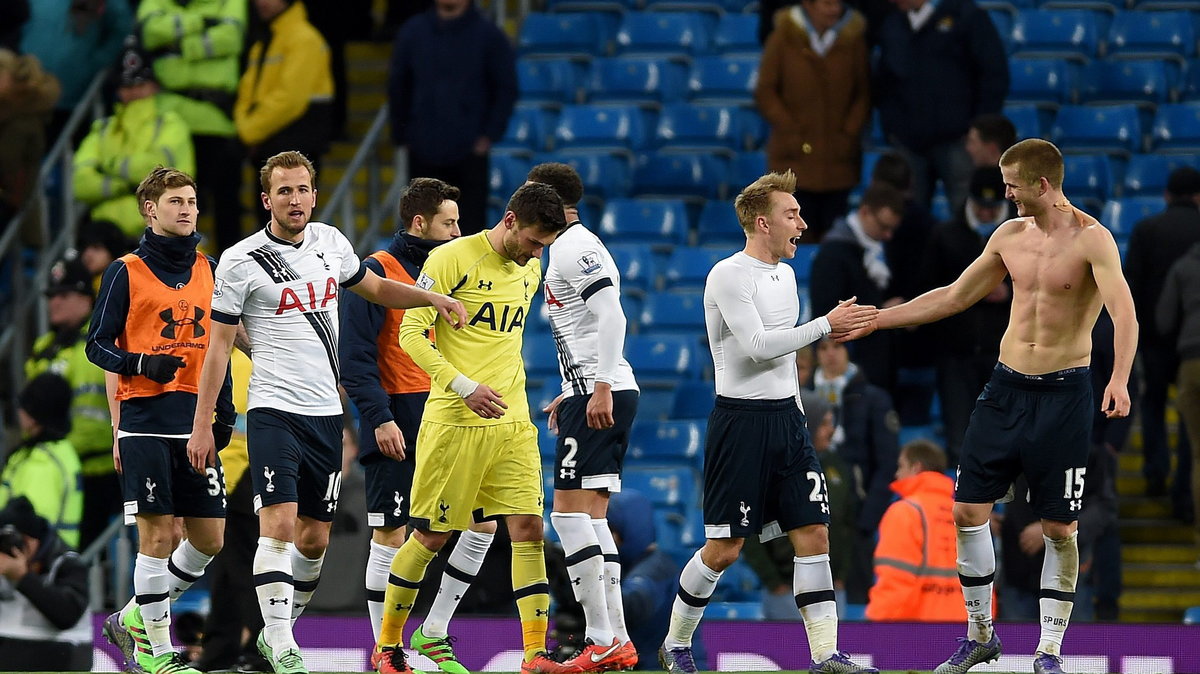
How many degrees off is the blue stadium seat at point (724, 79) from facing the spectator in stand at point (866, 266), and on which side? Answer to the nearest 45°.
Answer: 0° — it already faces them

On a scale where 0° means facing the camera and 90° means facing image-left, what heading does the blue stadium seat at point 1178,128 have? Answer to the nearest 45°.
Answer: approximately 0°

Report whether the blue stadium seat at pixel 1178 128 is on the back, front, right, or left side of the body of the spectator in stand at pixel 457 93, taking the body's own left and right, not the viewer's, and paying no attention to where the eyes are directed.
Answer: left

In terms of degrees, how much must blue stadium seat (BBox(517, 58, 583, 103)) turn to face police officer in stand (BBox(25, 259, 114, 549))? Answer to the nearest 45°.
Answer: approximately 45° to its right

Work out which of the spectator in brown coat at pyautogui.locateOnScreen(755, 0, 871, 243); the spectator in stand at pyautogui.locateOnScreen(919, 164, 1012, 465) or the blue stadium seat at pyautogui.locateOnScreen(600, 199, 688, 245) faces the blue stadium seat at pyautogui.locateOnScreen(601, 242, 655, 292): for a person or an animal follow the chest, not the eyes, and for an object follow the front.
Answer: the blue stadium seat at pyautogui.locateOnScreen(600, 199, 688, 245)

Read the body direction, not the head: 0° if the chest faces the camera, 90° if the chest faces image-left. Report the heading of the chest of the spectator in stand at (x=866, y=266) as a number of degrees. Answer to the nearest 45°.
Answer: approximately 315°

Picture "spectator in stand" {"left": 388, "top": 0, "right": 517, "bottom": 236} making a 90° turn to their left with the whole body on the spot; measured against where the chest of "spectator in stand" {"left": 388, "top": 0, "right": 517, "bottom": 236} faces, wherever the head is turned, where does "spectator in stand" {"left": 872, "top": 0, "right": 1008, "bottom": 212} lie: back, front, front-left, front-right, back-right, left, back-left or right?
front

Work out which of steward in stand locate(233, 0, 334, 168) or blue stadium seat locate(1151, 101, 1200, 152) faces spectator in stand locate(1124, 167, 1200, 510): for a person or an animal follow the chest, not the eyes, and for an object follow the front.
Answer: the blue stadium seat

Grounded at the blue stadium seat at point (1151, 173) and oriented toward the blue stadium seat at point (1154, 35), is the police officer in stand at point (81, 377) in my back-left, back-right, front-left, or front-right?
back-left

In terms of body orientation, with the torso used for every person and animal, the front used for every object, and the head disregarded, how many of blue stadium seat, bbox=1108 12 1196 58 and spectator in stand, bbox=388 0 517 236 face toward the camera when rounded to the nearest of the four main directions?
2

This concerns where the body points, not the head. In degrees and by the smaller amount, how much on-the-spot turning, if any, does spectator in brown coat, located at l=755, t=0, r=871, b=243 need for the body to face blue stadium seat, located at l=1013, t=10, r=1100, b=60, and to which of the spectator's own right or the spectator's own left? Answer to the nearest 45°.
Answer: approximately 135° to the spectator's own left
